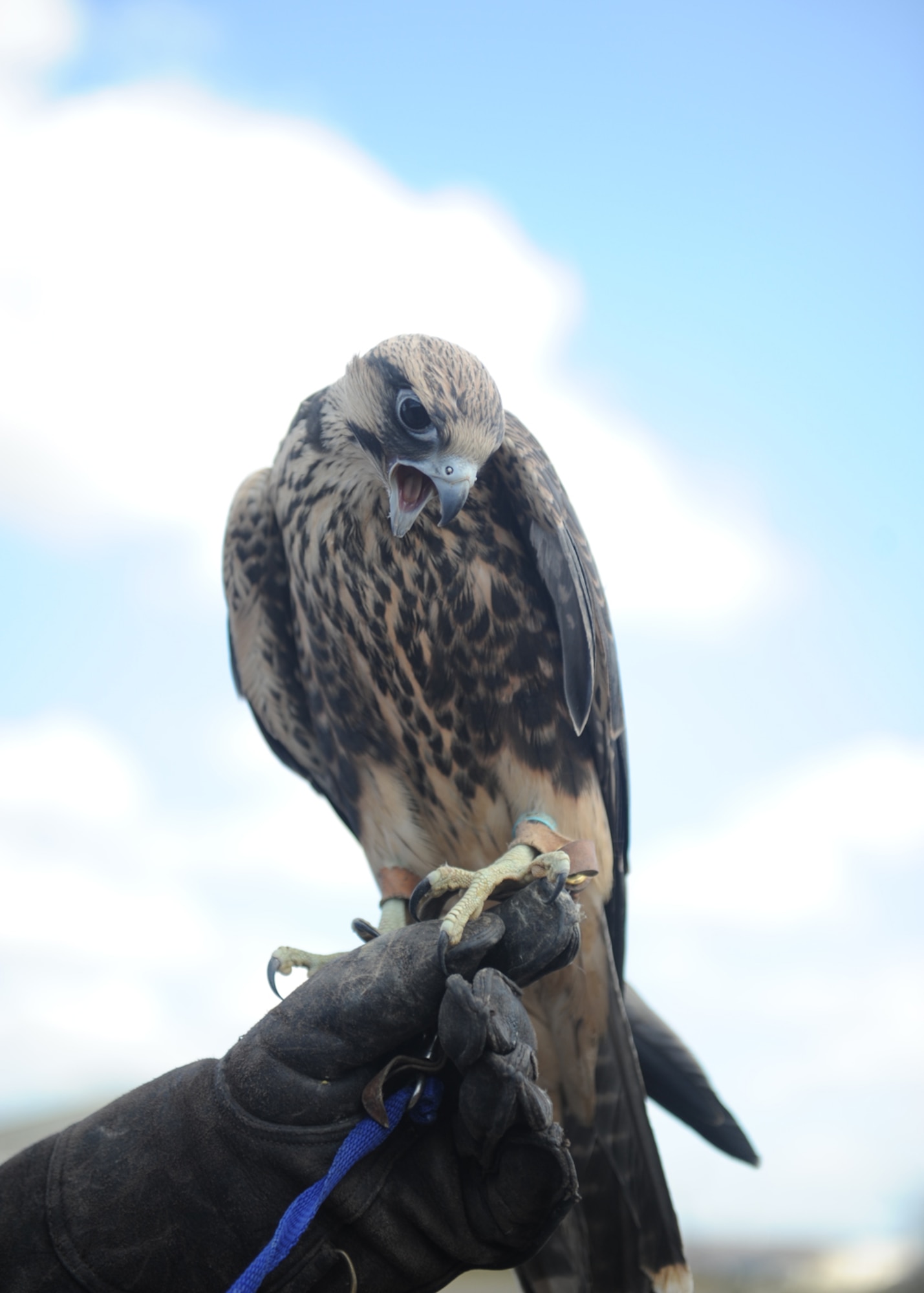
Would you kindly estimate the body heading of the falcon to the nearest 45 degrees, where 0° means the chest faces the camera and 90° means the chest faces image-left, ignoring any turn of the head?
approximately 0°
